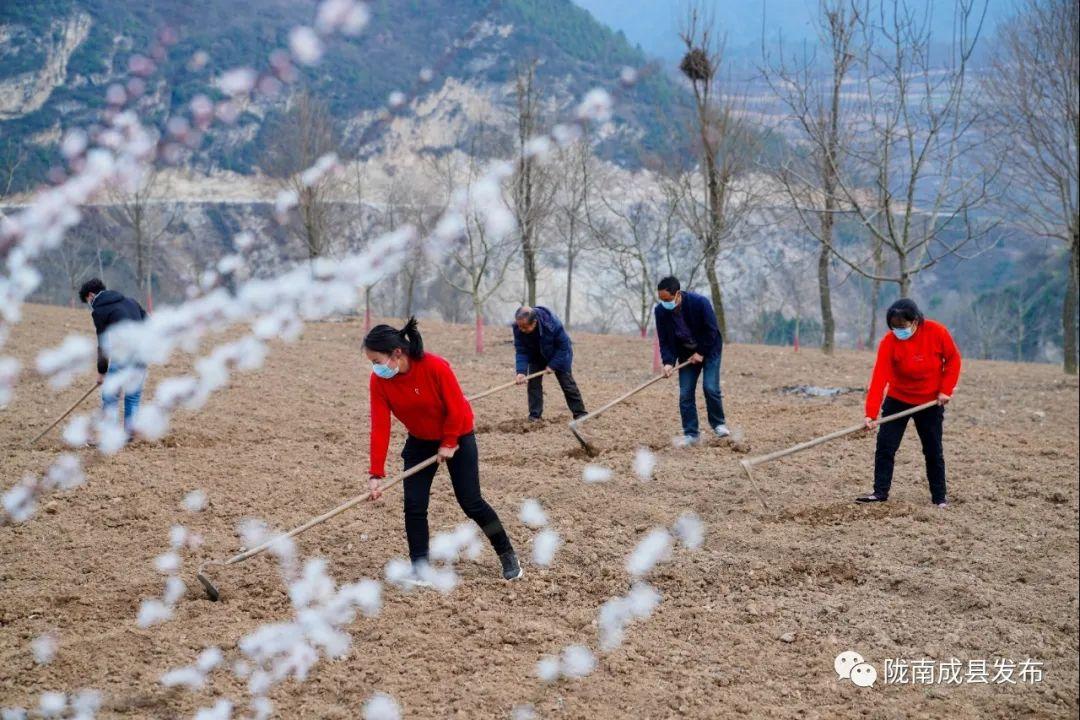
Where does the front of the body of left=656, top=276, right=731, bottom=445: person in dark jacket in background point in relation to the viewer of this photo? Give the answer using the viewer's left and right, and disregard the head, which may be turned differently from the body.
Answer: facing the viewer and to the left of the viewer

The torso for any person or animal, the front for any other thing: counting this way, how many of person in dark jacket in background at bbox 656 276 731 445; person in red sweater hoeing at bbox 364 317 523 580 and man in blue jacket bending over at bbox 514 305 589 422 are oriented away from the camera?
0

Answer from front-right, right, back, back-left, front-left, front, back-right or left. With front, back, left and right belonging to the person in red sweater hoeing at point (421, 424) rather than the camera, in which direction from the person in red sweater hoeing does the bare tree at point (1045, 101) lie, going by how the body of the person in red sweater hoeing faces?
back

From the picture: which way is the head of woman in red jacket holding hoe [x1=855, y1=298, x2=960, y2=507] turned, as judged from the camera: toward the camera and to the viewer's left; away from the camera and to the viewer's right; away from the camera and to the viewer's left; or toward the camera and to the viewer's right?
toward the camera and to the viewer's left

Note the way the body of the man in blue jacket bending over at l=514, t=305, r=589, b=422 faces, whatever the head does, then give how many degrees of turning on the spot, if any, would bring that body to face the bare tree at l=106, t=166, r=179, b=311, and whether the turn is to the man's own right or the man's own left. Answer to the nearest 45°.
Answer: approximately 90° to the man's own right

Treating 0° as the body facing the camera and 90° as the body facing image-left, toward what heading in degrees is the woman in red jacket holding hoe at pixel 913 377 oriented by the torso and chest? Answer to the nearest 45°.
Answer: approximately 45°

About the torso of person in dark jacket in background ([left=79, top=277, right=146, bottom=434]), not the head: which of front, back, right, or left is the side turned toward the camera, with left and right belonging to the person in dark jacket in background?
left

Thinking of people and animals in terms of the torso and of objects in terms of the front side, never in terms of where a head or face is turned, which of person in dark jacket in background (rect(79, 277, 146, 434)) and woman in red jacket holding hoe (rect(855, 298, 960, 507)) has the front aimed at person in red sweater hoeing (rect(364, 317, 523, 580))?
woman in red jacket holding hoe (rect(855, 298, 960, 507))

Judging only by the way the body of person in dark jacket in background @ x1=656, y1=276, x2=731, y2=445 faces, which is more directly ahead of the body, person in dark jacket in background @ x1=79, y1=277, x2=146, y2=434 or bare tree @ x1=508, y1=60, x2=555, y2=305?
the person in dark jacket in background

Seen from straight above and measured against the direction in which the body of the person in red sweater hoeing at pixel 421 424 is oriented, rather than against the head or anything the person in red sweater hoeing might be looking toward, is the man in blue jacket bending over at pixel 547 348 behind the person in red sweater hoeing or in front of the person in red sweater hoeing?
behind

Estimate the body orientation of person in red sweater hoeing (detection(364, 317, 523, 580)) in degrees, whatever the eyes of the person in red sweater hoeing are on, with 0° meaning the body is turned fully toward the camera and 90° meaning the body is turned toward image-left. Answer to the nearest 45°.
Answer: approximately 45°

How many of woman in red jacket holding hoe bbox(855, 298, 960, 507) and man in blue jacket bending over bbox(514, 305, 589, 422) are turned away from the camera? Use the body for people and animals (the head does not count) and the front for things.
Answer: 0

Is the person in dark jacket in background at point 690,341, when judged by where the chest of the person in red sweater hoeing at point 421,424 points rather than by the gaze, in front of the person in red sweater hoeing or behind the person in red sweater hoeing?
behind
